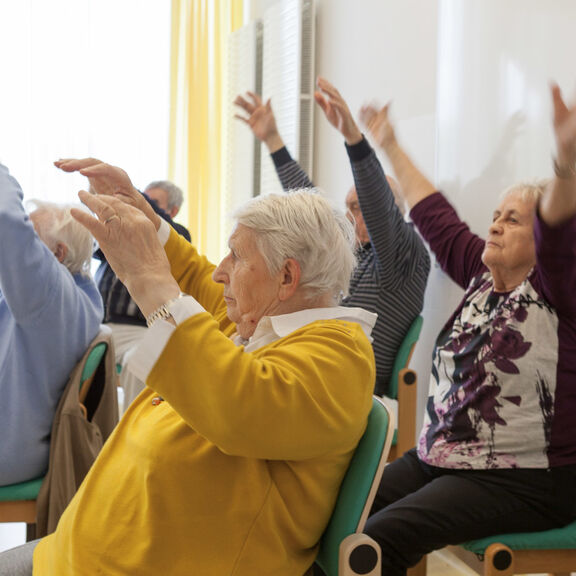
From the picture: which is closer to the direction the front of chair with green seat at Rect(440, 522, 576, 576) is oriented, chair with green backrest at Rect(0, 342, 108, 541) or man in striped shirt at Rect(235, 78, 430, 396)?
the chair with green backrest

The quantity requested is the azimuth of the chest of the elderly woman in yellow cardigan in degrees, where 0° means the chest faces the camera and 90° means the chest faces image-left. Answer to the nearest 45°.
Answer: approximately 90°

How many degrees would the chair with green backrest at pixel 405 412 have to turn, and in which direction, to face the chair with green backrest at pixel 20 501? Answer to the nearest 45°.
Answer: approximately 45° to its left

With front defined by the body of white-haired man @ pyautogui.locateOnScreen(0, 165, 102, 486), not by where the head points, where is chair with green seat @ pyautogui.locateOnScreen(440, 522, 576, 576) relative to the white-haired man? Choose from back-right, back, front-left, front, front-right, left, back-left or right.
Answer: back-left

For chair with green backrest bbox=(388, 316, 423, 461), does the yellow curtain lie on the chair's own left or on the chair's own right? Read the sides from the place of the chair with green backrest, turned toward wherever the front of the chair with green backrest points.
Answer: on the chair's own right

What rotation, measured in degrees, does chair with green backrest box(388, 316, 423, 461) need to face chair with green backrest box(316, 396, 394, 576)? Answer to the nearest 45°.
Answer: approximately 90° to its left

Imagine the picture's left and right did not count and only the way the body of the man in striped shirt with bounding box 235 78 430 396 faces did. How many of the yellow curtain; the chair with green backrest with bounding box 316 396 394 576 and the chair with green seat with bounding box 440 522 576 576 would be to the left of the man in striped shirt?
2

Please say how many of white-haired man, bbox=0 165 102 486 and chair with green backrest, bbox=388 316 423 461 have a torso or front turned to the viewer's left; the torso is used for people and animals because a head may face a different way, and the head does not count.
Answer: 2

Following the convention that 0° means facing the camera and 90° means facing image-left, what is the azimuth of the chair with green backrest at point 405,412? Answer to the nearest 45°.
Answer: approximately 90°

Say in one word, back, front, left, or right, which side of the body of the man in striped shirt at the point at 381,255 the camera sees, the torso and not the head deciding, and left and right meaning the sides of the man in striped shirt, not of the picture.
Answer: left

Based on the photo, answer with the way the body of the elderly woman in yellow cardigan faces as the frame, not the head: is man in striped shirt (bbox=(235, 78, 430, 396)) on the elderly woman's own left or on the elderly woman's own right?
on the elderly woman's own right

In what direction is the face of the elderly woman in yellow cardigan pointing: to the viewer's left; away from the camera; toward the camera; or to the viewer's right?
to the viewer's left

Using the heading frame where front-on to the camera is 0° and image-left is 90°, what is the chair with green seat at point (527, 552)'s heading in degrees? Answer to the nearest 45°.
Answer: approximately 90°

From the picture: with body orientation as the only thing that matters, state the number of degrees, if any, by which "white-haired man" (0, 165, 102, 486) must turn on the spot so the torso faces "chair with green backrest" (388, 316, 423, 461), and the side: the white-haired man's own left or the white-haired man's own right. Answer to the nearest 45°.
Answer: approximately 180°

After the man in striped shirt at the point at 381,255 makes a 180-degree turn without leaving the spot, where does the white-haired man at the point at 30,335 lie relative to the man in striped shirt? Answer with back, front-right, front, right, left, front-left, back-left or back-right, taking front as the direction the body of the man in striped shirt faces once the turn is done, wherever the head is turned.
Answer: back-right
